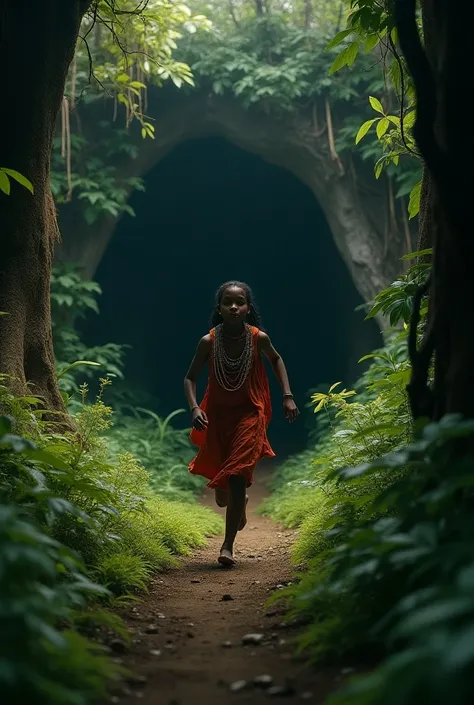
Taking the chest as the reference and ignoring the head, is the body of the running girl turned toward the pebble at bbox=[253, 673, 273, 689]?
yes

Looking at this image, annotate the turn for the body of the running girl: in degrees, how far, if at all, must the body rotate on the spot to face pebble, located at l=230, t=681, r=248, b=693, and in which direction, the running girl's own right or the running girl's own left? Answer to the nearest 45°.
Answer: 0° — they already face it

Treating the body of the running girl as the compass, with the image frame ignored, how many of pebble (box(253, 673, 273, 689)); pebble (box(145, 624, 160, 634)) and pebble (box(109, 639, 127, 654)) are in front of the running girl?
3

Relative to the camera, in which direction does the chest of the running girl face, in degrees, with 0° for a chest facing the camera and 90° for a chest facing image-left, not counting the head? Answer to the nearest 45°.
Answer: approximately 0°

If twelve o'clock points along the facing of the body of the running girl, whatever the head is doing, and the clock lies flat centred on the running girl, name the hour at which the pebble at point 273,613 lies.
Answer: The pebble is roughly at 12 o'clock from the running girl.

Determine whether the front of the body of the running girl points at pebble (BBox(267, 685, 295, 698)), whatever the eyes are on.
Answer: yes

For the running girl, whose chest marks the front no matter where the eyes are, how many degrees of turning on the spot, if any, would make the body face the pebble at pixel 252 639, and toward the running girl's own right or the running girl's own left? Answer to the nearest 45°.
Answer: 0° — they already face it

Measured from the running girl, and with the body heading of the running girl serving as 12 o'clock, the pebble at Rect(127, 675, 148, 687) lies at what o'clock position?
The pebble is roughly at 12 o'clock from the running girl.
